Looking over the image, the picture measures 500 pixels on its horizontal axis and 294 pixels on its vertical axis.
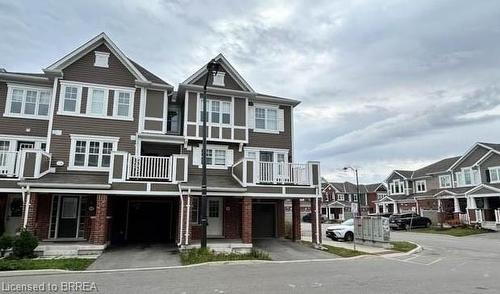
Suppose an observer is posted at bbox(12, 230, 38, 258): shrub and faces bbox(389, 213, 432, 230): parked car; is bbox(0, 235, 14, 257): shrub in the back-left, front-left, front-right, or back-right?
back-left

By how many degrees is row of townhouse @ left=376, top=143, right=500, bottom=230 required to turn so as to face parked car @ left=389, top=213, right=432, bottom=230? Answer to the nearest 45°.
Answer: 0° — it already faces it

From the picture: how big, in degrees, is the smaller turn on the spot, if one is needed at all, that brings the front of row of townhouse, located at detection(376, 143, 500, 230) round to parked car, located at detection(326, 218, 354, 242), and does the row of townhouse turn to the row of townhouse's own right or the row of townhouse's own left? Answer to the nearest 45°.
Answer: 0° — it already faces it

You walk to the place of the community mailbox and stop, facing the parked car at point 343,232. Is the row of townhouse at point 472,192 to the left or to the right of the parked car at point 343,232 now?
right
